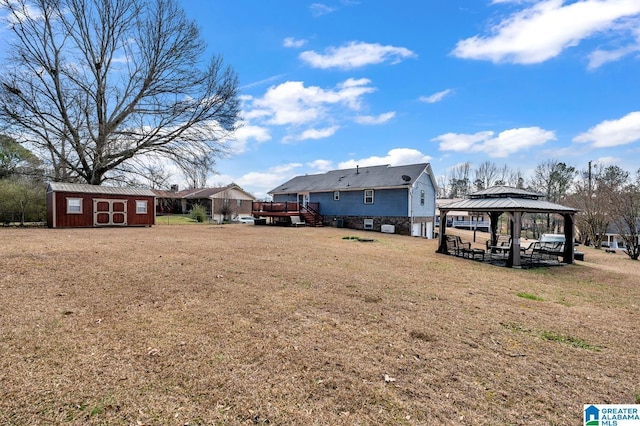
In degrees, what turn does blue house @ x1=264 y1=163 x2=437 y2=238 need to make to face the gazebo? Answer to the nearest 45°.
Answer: approximately 135° to its right

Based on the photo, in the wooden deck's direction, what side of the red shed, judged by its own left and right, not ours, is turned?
left

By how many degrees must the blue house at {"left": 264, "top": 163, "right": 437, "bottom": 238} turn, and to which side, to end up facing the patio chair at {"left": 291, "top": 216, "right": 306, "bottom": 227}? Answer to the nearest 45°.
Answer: approximately 135° to its left

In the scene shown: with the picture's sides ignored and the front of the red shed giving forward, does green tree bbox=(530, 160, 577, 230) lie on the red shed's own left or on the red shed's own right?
on the red shed's own left

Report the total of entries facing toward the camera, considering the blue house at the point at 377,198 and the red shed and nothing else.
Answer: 1

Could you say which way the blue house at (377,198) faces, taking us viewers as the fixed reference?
facing away from the viewer and to the right of the viewer

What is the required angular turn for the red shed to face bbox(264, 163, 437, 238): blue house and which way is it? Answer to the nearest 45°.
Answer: approximately 90° to its left

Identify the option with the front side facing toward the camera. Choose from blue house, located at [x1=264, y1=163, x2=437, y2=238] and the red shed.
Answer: the red shed

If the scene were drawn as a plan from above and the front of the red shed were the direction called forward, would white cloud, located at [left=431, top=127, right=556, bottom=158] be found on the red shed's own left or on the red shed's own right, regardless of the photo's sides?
on the red shed's own left

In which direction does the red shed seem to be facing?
toward the camera

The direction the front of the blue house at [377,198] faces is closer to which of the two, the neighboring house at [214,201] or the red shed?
the neighboring house

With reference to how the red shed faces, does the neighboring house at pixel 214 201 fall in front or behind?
behind
